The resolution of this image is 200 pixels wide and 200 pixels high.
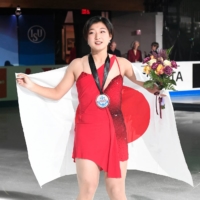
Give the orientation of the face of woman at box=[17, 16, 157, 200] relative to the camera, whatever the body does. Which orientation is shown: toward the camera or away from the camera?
toward the camera

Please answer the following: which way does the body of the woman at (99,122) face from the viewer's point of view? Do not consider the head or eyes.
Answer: toward the camera
